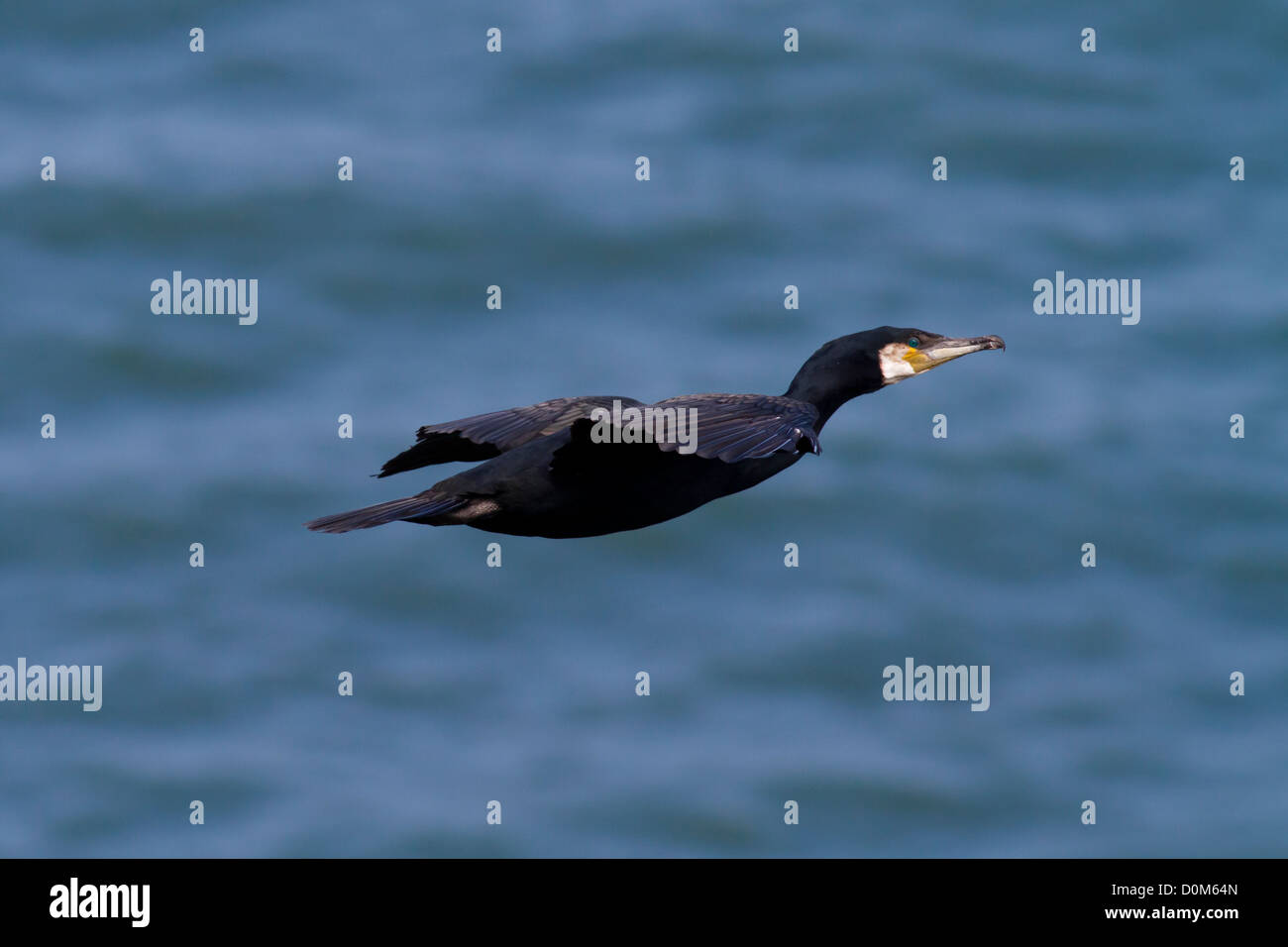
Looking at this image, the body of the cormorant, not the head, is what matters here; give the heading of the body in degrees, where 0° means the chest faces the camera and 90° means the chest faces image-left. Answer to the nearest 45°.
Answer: approximately 270°
